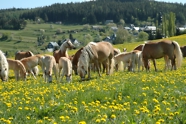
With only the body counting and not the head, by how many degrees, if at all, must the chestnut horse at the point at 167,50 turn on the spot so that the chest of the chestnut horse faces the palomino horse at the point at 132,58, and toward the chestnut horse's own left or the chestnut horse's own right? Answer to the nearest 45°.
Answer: approximately 45° to the chestnut horse's own right

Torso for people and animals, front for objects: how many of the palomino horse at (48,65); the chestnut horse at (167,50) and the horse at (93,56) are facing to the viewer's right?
0

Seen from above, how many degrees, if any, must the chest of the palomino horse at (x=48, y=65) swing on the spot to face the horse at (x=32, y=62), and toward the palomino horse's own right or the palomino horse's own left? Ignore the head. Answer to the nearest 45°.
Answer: approximately 135° to the palomino horse's own right

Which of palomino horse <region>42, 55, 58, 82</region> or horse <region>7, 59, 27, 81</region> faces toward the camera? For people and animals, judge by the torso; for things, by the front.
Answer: the palomino horse

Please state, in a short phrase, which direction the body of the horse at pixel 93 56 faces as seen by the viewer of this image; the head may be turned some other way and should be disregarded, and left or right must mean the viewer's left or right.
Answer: facing the viewer and to the left of the viewer

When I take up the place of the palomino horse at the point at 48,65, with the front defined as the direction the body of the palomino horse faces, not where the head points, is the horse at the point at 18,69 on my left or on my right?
on my right

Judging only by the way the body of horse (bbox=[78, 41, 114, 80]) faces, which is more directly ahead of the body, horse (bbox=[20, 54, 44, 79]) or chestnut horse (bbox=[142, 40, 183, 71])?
the horse

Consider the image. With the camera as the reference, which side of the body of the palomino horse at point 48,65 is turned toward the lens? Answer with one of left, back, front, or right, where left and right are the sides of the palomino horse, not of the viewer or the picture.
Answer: front

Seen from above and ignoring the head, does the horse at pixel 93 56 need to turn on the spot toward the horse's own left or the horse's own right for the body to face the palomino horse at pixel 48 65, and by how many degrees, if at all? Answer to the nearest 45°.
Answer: approximately 45° to the horse's own right

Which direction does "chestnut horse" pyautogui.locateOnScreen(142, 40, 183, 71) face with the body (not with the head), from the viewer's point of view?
to the viewer's left

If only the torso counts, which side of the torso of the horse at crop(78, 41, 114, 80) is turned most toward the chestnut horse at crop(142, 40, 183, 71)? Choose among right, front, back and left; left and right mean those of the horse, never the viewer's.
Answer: back
